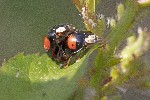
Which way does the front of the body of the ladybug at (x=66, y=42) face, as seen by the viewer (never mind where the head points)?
to the viewer's right

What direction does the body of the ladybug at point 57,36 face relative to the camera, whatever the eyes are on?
to the viewer's right
